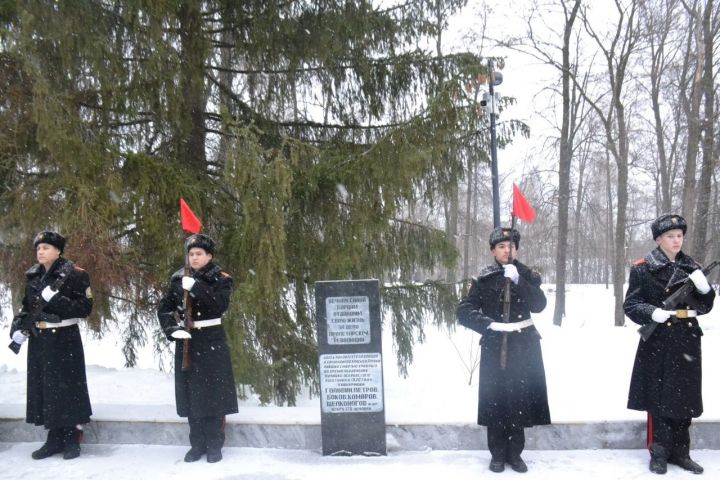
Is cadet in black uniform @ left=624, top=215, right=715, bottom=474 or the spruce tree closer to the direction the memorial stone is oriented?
the cadet in black uniform

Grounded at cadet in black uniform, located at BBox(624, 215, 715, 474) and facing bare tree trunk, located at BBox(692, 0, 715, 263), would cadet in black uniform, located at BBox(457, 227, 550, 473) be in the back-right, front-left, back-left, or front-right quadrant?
back-left

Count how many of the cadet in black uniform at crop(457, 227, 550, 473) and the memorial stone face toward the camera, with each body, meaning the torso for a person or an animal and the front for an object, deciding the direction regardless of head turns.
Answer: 2

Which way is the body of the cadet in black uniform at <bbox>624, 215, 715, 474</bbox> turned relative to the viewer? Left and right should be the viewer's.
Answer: facing the viewer and to the right of the viewer

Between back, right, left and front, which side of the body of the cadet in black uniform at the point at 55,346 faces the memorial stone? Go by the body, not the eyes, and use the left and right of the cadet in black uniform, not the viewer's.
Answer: left

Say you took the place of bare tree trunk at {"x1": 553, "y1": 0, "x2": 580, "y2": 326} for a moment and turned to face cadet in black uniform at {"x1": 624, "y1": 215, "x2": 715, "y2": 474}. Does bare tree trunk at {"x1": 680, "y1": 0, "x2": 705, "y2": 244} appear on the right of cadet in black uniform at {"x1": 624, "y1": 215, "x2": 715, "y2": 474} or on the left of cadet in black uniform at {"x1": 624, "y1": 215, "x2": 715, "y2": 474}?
left

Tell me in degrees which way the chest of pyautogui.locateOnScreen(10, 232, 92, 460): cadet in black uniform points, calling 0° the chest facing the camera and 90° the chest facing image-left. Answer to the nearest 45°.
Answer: approximately 45°

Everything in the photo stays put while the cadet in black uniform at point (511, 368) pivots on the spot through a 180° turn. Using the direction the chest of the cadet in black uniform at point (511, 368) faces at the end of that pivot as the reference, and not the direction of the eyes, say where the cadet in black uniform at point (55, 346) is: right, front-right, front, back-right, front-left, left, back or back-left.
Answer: left
